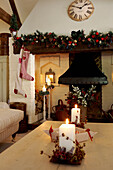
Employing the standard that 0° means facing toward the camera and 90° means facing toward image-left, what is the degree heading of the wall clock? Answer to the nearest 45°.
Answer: approximately 0°

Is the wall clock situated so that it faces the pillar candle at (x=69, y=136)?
yes
